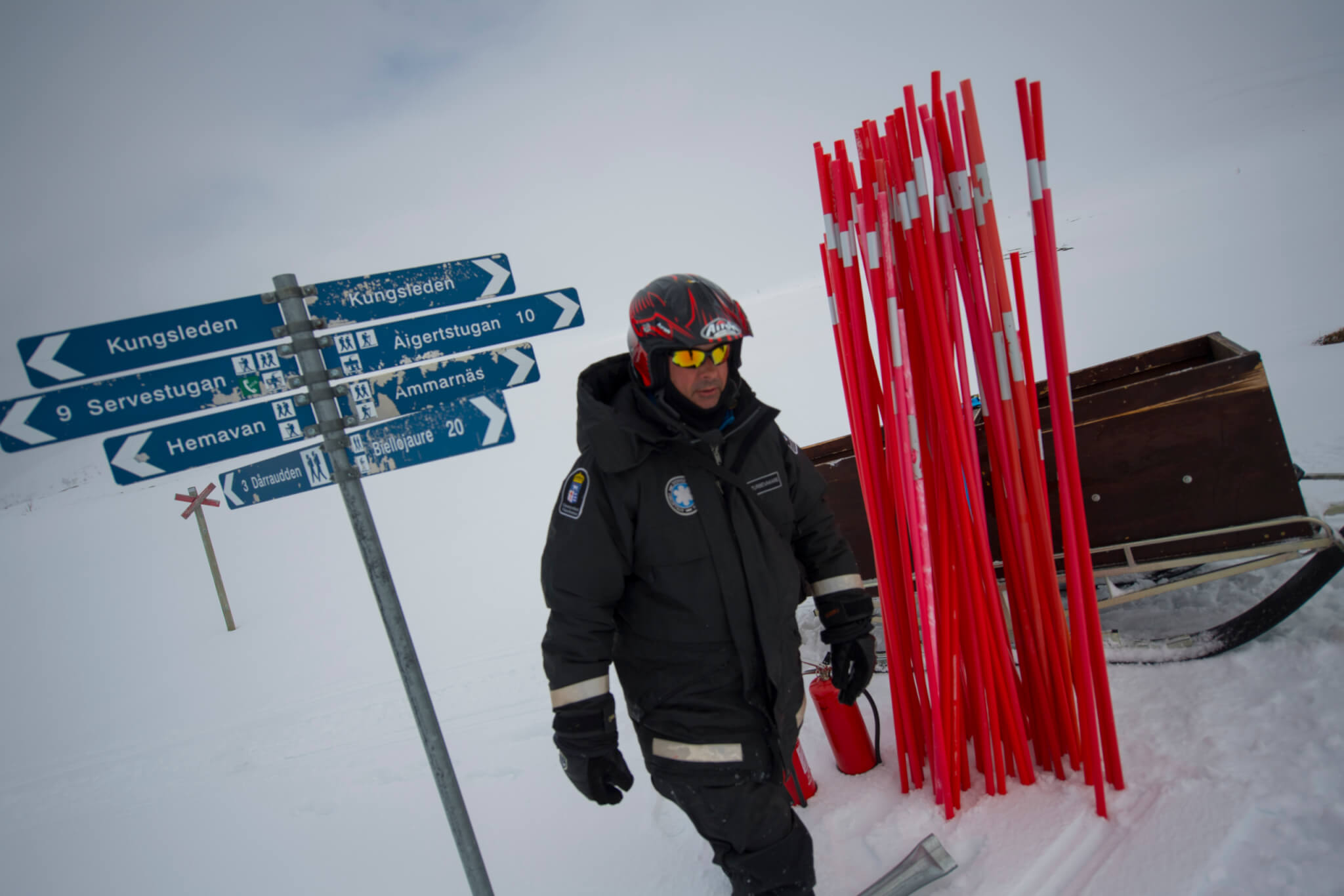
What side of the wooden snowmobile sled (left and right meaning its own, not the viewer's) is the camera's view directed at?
right

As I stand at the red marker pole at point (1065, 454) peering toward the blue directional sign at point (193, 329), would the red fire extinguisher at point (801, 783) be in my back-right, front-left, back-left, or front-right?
front-right

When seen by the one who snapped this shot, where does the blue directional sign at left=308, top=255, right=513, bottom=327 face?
facing the viewer

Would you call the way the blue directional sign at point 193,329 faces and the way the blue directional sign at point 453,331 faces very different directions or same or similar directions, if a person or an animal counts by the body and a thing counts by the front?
same or similar directions

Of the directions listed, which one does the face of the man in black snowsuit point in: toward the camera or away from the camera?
toward the camera

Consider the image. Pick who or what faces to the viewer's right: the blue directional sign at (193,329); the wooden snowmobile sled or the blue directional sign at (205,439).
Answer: the wooden snowmobile sled

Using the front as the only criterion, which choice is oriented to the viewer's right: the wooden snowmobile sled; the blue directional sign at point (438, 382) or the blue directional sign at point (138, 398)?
the wooden snowmobile sled

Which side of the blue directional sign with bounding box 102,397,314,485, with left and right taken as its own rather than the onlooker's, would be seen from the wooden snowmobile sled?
left

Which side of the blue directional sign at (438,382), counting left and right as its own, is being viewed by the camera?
front
